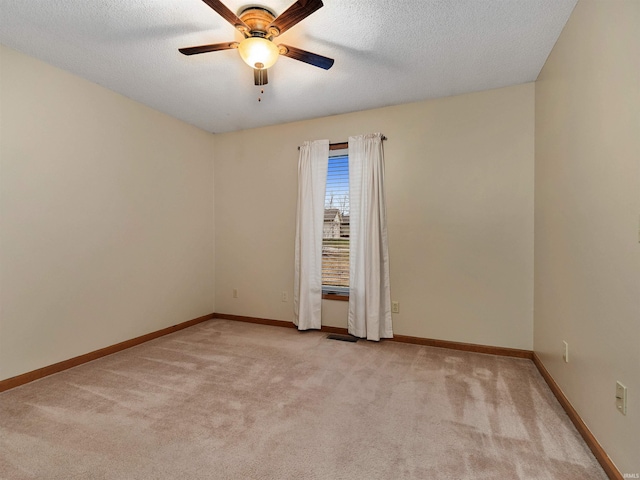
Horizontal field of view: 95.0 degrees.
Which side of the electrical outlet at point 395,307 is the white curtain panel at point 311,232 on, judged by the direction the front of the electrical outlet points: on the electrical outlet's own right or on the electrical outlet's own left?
on the electrical outlet's own right

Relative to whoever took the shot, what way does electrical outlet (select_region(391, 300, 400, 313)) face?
facing the viewer

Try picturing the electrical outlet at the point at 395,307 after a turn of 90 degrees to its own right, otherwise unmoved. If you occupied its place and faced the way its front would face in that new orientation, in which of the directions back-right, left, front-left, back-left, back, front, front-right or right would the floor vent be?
front
